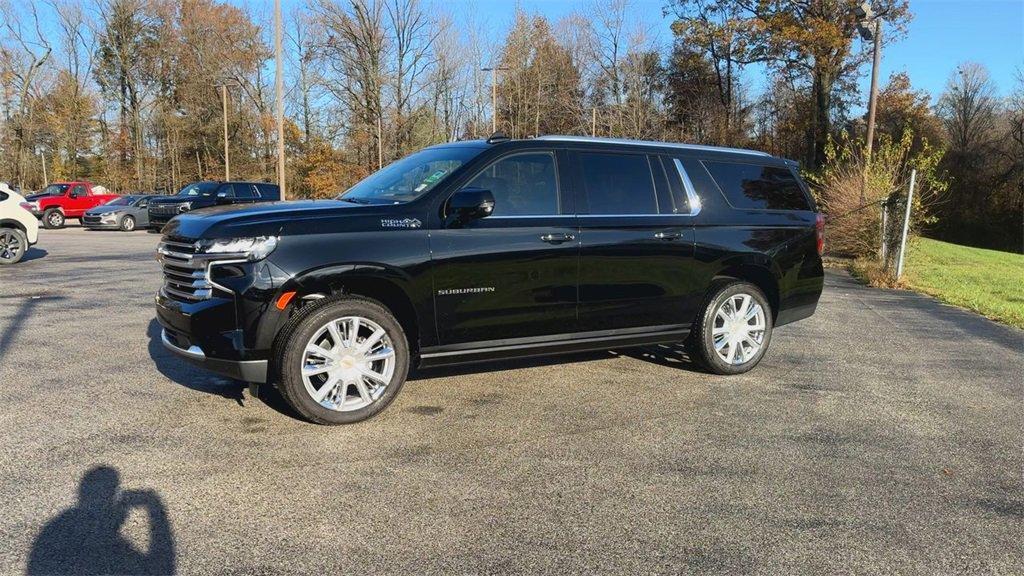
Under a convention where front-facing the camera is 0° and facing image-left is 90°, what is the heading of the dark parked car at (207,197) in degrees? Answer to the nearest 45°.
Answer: approximately 45°

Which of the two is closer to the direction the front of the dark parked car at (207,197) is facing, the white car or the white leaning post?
the white car

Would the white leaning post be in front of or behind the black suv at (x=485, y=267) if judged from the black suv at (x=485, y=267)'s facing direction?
behind

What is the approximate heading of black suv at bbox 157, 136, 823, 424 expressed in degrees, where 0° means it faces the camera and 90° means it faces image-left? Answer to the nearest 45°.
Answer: approximately 45°

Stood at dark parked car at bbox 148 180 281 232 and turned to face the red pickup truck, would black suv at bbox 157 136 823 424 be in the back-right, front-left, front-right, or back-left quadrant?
back-left

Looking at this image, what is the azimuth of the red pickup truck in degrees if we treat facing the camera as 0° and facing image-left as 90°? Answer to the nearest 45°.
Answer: approximately 45°

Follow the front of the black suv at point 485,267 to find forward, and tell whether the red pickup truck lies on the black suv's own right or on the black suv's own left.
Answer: on the black suv's own right

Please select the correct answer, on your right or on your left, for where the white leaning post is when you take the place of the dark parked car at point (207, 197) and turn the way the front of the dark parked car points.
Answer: on your left

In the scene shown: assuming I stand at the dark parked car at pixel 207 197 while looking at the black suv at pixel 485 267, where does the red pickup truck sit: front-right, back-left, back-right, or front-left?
back-right
